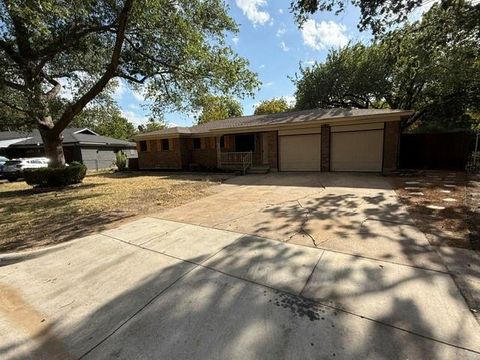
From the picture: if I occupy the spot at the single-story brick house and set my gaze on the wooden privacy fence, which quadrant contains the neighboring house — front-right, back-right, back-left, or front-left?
back-left

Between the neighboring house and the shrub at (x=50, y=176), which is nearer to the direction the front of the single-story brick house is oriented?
the shrub

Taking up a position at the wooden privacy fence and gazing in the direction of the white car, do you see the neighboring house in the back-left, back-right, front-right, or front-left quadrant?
front-right

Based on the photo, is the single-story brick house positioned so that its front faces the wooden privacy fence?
no

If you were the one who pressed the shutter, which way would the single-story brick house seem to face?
facing the viewer and to the left of the viewer

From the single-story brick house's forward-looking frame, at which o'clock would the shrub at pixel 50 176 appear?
The shrub is roughly at 1 o'clock from the single-story brick house.

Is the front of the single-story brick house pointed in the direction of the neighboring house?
no

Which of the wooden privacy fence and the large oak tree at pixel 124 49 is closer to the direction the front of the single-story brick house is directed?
the large oak tree

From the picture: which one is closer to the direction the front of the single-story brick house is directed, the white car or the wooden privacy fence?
the white car

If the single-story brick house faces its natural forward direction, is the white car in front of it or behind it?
in front

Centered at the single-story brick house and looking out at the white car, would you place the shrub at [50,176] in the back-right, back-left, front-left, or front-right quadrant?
front-left
